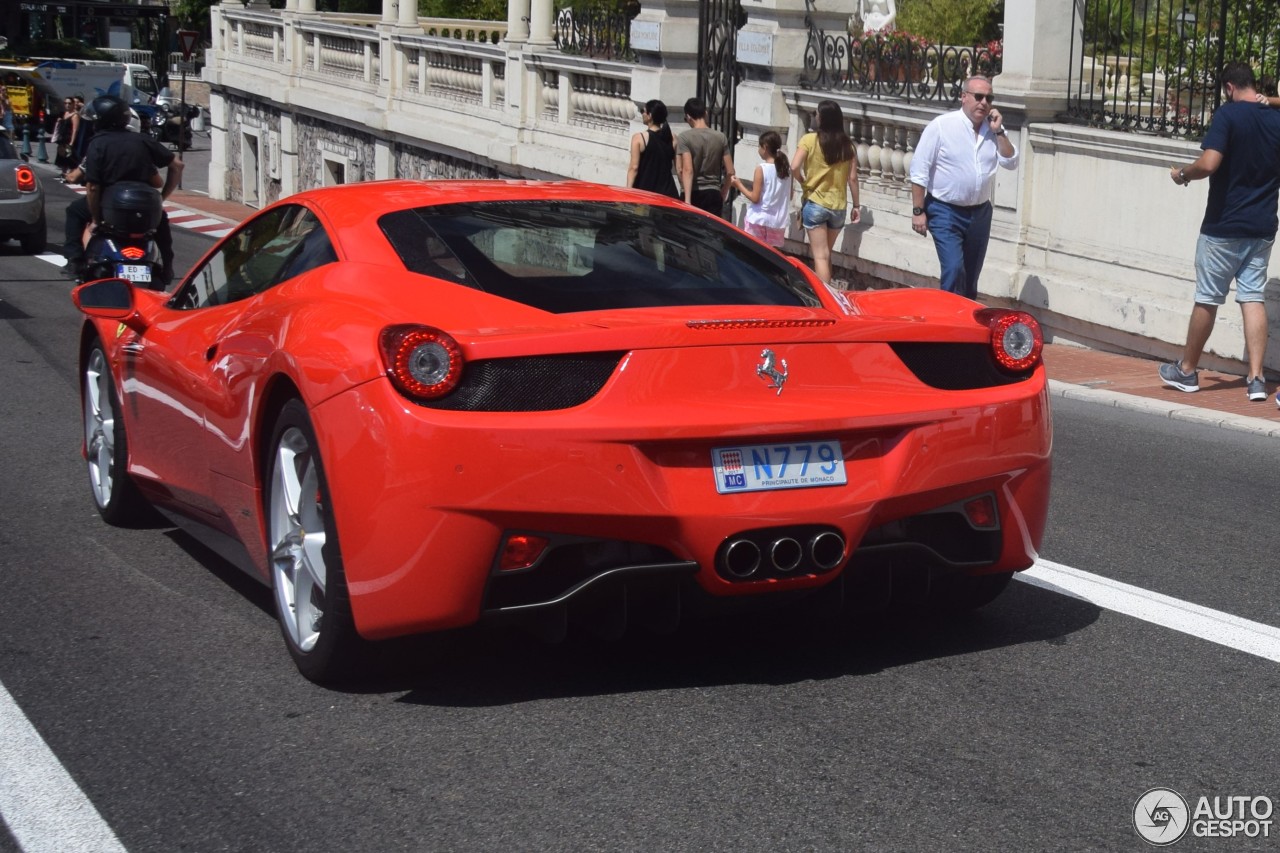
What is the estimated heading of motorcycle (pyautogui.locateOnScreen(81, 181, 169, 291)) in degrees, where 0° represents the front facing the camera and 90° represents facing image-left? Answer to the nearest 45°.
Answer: approximately 180°

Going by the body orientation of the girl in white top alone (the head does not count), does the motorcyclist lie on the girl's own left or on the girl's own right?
on the girl's own left

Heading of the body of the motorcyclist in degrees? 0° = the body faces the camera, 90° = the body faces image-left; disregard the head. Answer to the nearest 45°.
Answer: approximately 180°

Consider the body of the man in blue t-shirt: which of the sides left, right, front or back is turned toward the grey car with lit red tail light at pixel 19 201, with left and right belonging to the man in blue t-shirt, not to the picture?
front

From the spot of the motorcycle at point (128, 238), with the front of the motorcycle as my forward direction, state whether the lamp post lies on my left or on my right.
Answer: on my right

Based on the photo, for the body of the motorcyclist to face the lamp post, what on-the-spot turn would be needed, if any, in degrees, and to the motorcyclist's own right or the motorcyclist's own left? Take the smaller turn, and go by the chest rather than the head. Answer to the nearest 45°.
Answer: approximately 90° to the motorcyclist's own right

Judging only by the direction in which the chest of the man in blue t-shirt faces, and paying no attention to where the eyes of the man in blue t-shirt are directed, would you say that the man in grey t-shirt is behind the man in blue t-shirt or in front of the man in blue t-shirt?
in front

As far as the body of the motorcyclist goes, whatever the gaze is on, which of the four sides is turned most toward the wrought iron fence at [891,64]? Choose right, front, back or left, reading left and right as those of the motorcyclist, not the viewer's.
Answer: right

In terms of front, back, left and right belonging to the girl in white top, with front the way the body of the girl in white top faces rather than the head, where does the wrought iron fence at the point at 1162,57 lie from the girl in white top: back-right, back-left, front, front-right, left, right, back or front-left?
back

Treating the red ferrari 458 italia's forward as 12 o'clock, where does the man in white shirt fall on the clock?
The man in white shirt is roughly at 2 o'clock from the red ferrari 458 italia.

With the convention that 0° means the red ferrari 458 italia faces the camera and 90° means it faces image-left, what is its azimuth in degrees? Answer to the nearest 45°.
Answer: approximately 135°

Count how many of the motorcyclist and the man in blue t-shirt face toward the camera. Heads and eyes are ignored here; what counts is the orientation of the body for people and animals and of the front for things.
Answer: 0

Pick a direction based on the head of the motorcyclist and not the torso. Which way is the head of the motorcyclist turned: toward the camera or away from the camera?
away from the camera
